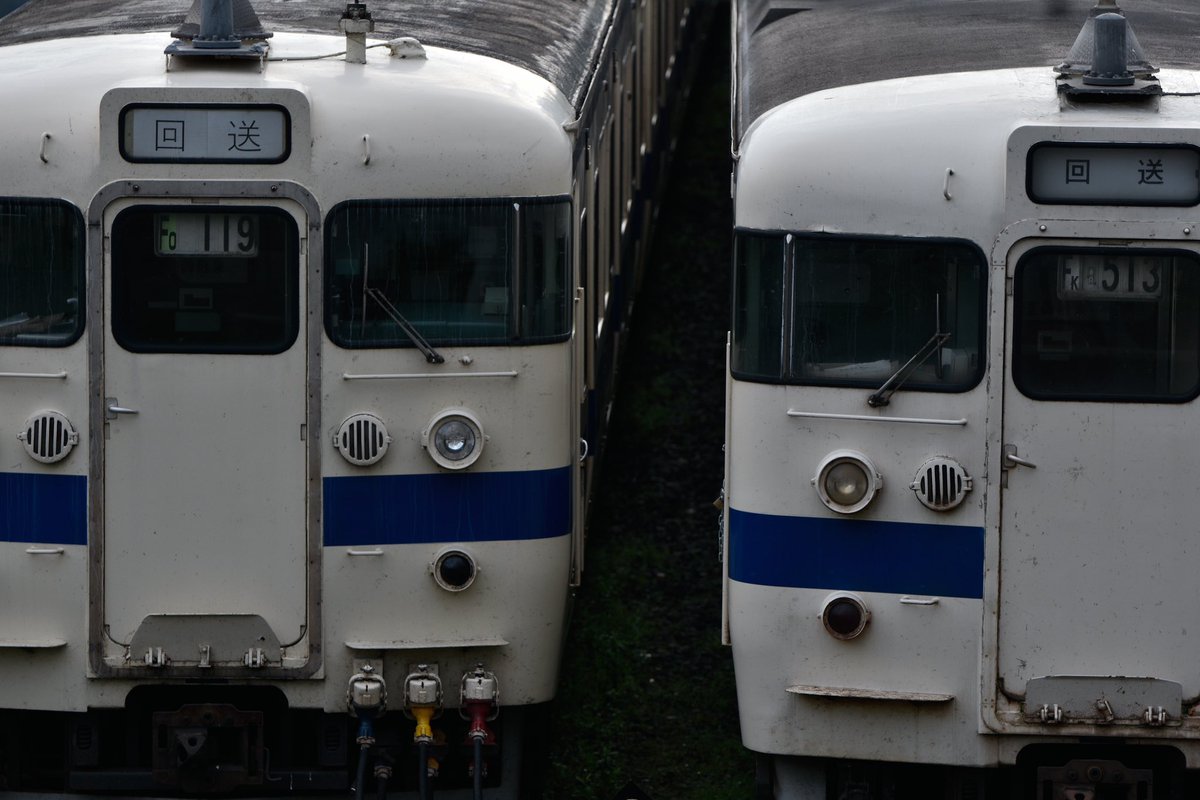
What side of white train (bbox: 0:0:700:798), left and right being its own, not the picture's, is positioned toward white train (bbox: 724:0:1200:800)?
left

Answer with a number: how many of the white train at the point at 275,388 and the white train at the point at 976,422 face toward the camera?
2

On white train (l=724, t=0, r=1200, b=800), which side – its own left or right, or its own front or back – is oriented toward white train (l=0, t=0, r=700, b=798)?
right

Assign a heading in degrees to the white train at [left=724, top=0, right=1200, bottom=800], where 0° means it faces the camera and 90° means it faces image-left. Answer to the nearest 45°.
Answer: approximately 0°

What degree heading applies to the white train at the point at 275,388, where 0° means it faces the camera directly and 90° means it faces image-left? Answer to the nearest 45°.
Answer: approximately 0°
